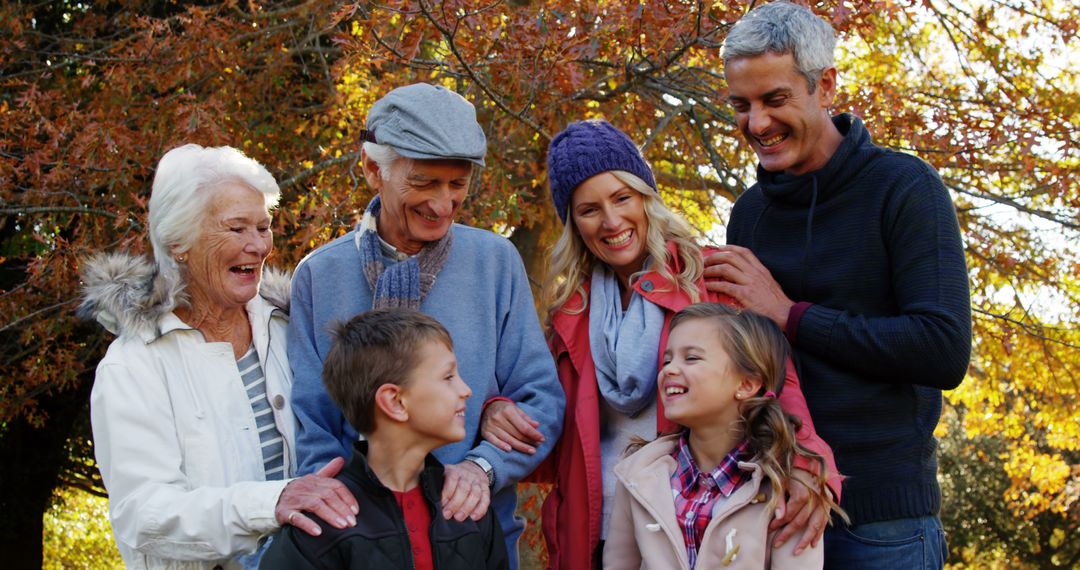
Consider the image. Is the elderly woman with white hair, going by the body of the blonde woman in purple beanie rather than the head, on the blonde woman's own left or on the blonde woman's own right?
on the blonde woman's own right

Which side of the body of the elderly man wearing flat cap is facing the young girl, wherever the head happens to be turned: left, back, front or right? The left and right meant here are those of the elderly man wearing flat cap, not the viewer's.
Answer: left

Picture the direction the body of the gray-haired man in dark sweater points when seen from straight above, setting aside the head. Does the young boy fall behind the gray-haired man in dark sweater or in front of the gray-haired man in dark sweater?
in front

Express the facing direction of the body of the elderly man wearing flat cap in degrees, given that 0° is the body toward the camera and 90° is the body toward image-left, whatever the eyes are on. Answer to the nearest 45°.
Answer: approximately 0°

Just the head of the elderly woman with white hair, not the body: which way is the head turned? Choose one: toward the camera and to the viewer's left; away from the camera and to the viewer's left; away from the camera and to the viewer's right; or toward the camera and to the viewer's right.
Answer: toward the camera and to the viewer's right

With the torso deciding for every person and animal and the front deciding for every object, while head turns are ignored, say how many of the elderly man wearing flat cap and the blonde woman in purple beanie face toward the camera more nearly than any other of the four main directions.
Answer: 2

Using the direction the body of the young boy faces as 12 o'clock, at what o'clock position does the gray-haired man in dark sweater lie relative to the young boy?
The gray-haired man in dark sweater is roughly at 8 o'clock from the young boy.

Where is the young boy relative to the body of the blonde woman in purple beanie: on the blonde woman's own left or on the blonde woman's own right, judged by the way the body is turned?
on the blonde woman's own right

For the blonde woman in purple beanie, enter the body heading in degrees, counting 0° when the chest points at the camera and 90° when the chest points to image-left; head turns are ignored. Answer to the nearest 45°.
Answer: approximately 0°

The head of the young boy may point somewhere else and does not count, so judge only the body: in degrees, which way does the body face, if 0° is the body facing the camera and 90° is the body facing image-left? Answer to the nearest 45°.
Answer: approximately 315°

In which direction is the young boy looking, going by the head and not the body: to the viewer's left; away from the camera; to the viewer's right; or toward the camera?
to the viewer's right
